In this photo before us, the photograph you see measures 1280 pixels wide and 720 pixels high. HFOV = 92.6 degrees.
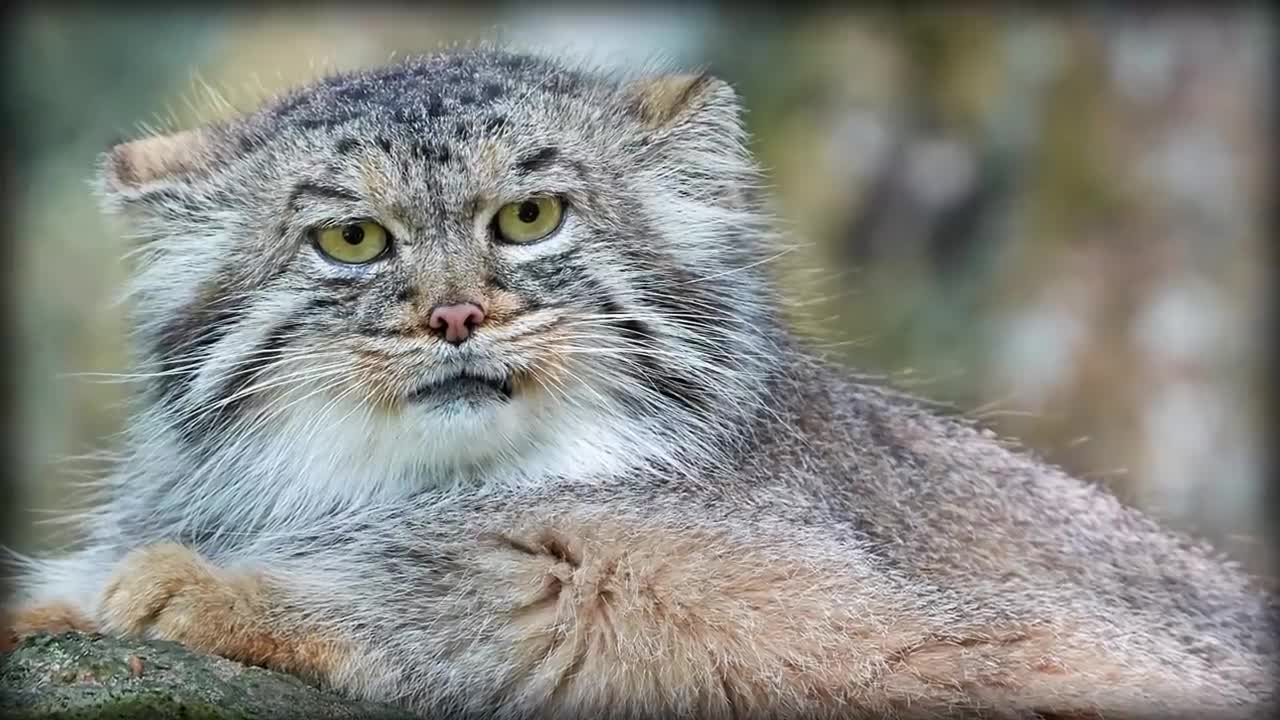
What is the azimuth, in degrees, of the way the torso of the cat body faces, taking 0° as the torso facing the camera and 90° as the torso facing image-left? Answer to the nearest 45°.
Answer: approximately 45°
